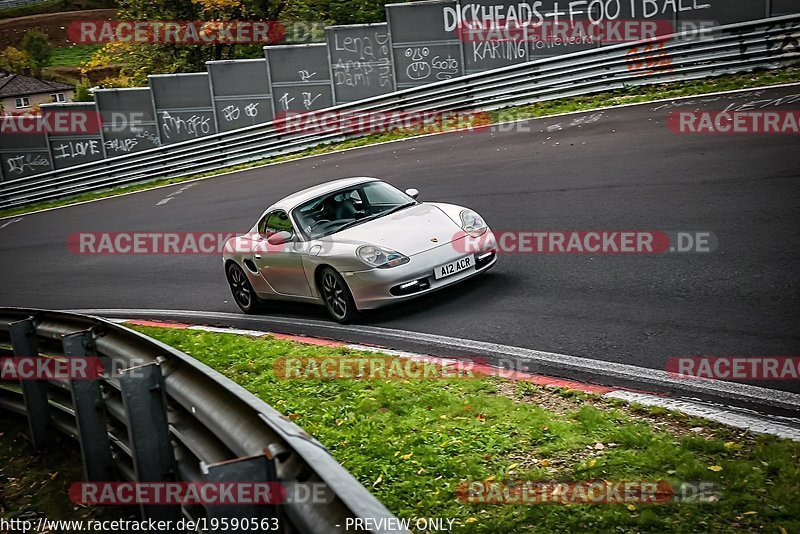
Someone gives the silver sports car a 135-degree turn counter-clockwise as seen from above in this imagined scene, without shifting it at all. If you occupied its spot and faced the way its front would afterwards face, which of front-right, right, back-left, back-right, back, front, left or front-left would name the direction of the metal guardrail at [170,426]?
back

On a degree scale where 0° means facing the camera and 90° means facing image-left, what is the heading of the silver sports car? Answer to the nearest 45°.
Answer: approximately 315°

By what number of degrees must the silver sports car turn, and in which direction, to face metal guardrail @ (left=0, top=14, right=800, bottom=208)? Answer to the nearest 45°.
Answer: approximately 135° to its left
